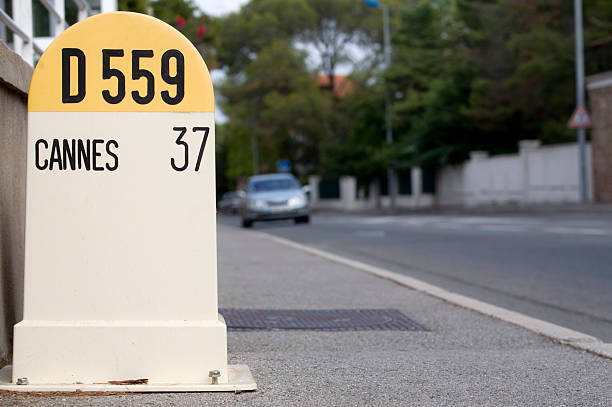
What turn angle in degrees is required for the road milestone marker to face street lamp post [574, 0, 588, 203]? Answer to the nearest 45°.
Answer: approximately 135° to its left

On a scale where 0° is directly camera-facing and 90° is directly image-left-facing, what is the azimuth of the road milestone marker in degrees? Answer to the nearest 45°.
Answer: approximately 0°

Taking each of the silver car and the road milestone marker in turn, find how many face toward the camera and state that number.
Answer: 2

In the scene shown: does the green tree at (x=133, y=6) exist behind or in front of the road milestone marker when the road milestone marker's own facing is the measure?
behind

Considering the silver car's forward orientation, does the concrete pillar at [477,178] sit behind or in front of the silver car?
behind

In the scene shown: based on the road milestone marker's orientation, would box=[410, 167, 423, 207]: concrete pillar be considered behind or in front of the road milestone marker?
behind

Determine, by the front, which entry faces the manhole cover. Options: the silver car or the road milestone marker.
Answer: the silver car

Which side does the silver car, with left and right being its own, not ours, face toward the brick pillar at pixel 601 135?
left

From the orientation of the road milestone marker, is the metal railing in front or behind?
behind

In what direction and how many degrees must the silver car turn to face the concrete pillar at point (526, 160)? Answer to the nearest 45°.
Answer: approximately 135° to its left

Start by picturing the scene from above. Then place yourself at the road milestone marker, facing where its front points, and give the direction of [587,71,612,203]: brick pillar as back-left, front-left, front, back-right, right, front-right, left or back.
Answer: back-left

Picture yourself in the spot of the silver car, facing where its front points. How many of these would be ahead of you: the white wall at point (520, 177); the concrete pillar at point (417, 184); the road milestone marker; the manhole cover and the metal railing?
3

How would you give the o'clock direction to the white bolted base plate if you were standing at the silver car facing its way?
The white bolted base plate is roughly at 12 o'clock from the silver car.
